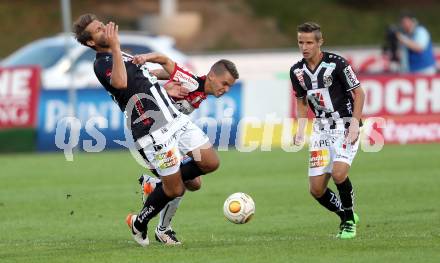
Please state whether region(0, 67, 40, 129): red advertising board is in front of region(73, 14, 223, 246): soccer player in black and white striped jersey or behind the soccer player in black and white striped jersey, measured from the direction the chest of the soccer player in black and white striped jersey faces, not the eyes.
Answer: behind

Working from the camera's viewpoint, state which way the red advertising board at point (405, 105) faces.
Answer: facing the viewer

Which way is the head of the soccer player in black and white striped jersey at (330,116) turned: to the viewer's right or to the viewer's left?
to the viewer's left

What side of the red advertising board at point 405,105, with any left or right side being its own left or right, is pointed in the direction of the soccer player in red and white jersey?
front

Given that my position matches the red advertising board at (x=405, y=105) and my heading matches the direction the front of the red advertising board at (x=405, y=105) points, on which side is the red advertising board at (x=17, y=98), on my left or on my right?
on my right

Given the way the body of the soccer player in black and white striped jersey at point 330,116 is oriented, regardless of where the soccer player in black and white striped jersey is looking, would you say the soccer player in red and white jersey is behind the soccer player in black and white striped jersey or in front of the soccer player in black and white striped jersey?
in front

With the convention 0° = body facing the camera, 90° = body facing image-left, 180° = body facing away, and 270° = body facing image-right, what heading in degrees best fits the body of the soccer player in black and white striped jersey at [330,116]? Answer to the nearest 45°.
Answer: approximately 45°

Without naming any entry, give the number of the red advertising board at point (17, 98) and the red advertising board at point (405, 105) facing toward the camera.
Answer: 2

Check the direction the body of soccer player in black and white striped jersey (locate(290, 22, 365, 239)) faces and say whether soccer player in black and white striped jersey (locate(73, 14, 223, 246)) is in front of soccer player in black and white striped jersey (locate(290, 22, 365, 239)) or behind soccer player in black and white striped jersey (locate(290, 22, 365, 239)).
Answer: in front

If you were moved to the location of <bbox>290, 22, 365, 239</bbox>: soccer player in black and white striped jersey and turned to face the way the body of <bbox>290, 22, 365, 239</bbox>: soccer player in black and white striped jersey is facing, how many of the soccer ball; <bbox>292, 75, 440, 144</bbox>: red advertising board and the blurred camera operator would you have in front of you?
1

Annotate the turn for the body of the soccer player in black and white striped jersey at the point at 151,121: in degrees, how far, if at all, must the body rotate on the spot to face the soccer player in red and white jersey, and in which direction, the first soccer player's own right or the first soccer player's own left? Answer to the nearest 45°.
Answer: approximately 90° to the first soccer player's own left
